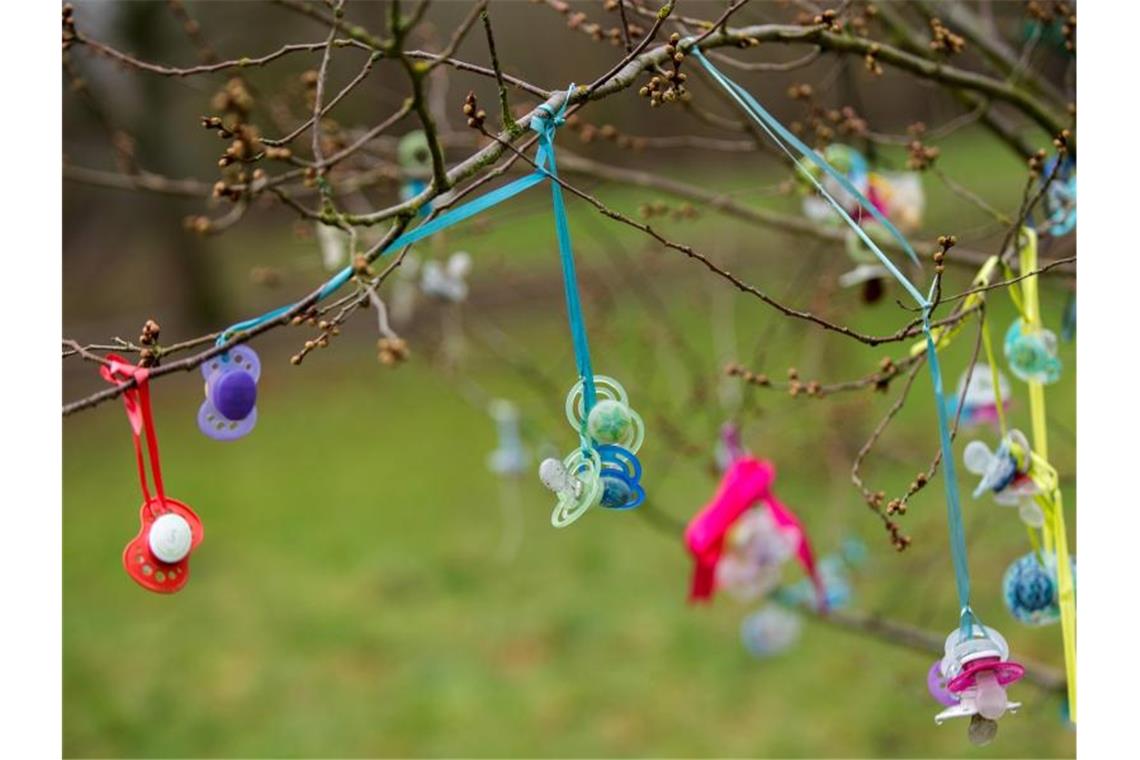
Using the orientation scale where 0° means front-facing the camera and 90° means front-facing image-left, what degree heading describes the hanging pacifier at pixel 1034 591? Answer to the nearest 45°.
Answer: approximately 0°
